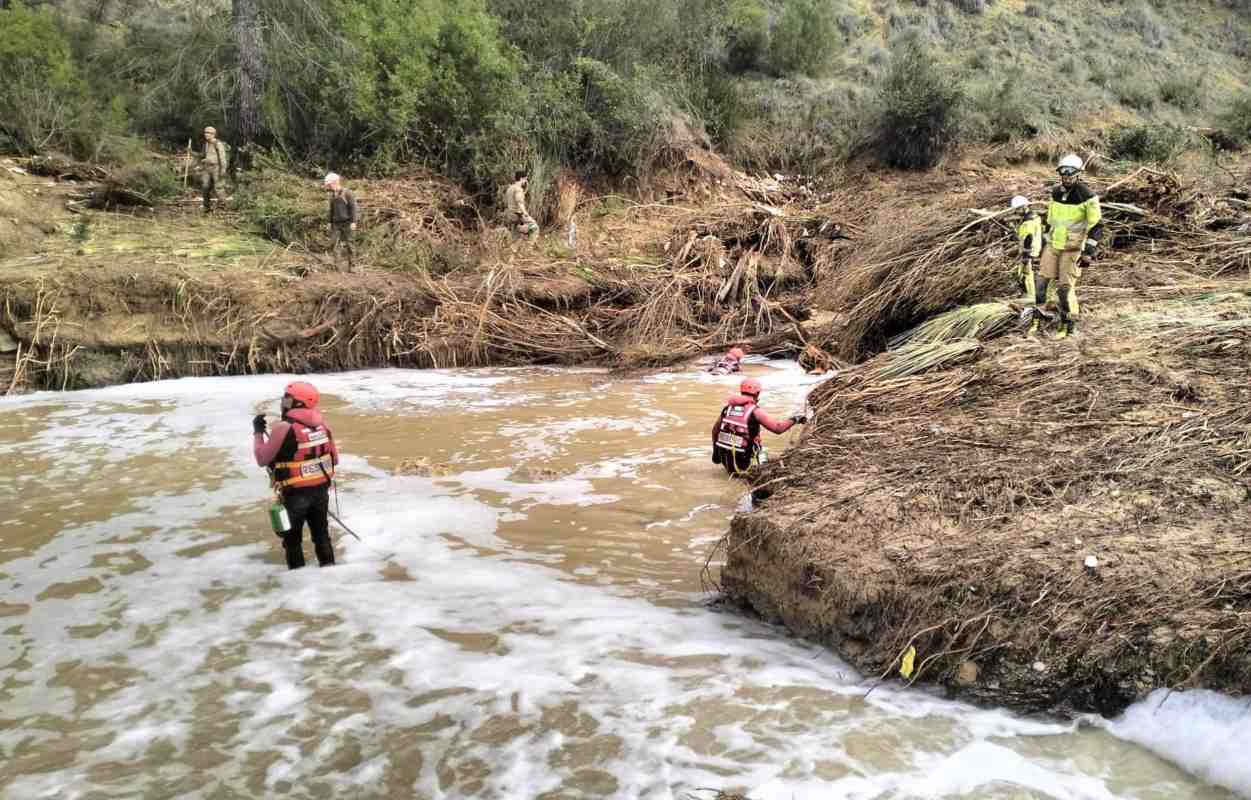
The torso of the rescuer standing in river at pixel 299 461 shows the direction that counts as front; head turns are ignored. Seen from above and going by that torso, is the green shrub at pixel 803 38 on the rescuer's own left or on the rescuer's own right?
on the rescuer's own right

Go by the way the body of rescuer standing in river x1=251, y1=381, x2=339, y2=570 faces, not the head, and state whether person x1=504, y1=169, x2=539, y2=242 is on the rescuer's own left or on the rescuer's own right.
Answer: on the rescuer's own right

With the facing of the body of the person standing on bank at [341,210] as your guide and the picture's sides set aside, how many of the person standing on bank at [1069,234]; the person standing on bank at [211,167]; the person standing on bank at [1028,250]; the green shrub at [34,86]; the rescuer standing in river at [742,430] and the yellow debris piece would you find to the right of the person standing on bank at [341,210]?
2

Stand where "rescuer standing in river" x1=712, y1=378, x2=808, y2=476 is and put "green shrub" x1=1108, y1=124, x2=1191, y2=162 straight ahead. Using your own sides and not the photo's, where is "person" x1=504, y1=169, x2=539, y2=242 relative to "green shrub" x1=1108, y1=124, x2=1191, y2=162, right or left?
left

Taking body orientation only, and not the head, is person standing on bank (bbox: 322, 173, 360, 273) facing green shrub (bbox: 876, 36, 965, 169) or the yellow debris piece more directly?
the yellow debris piece

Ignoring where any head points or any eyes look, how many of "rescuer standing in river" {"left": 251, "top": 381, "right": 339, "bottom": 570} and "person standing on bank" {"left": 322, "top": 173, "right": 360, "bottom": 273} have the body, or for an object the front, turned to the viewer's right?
0

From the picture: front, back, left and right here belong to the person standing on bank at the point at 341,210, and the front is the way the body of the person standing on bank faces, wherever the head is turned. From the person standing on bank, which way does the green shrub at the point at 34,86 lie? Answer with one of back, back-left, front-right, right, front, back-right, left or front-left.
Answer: right

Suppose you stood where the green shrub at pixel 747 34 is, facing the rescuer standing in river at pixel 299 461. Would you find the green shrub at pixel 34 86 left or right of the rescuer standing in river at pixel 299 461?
right

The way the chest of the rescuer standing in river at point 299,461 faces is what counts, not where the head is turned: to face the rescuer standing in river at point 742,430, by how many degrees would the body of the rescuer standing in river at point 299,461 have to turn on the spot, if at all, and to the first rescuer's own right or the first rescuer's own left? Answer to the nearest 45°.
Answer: approximately 135° to the first rescuer's own right

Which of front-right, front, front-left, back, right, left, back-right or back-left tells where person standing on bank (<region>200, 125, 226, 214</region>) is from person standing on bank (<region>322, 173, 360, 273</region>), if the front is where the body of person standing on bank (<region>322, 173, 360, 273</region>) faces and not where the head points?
right

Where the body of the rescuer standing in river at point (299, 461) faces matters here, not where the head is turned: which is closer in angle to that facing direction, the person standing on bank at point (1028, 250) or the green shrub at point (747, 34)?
the green shrub

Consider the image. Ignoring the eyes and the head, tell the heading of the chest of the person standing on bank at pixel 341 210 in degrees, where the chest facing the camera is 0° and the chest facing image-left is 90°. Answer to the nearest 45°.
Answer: approximately 45°

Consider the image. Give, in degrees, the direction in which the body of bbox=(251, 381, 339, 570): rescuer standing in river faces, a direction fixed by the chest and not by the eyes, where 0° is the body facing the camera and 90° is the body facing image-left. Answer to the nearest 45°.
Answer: approximately 135°
